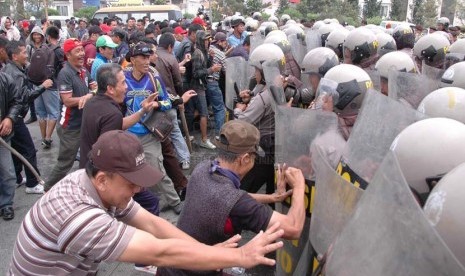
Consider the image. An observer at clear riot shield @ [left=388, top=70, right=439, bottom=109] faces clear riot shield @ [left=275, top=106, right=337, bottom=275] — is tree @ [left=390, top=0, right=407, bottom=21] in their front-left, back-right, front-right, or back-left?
back-right

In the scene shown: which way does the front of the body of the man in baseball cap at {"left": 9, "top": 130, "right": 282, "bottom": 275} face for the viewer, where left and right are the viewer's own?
facing to the right of the viewer

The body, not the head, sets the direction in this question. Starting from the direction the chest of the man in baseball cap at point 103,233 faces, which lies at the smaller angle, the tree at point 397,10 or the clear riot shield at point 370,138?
the clear riot shield

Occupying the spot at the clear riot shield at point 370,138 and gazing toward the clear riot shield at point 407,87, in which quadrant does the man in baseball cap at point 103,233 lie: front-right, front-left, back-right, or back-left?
back-left

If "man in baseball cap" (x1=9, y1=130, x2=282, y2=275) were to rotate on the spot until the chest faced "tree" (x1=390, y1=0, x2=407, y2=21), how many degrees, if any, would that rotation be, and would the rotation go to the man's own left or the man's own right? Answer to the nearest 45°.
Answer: approximately 45° to the man's own left

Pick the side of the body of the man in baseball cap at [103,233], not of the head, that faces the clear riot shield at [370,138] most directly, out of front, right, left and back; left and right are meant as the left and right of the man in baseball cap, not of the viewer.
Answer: front

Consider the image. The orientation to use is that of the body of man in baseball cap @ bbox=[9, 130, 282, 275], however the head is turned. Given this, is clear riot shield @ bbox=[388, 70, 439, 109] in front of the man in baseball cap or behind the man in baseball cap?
in front

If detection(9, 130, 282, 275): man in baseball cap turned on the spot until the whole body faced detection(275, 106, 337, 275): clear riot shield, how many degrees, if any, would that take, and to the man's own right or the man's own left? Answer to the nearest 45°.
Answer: approximately 45° to the man's own left
